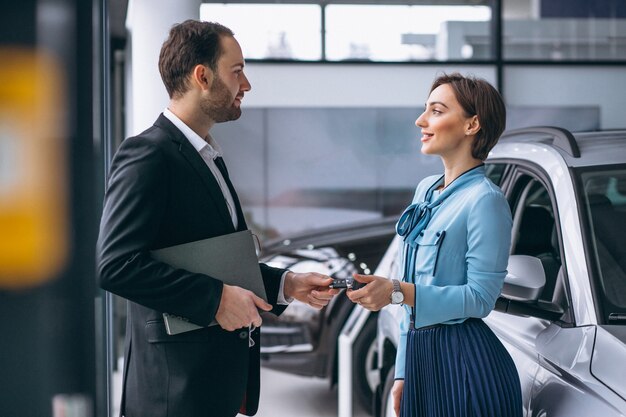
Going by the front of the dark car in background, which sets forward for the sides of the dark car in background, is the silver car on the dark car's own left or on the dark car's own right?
on the dark car's own left

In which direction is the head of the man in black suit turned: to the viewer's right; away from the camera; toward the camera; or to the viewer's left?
to the viewer's right

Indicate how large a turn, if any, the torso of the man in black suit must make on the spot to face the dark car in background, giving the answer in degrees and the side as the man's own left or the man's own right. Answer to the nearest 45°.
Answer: approximately 90° to the man's own left

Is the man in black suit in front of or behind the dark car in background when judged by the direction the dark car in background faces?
in front

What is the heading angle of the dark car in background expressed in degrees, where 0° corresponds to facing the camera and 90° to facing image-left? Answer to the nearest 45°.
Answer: approximately 45°

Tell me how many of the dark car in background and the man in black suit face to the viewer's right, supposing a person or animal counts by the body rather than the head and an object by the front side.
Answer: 1

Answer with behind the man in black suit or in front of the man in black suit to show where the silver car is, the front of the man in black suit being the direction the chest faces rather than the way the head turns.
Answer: in front

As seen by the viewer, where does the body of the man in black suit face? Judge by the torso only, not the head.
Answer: to the viewer's right

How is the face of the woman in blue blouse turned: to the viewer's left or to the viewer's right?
to the viewer's left
